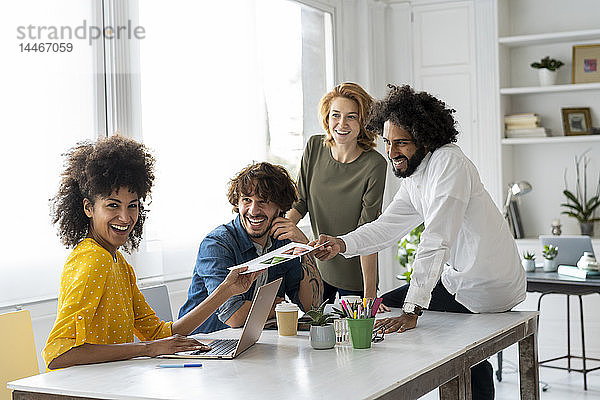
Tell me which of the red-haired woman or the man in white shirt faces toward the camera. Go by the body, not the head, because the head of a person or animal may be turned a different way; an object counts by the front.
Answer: the red-haired woman

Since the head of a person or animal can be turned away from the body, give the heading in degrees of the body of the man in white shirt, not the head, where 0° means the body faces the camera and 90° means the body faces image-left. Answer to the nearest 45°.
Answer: approximately 90°

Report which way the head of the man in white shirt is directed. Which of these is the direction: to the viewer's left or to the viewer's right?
to the viewer's left

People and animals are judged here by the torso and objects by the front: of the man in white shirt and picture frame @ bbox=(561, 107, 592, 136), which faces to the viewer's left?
the man in white shirt

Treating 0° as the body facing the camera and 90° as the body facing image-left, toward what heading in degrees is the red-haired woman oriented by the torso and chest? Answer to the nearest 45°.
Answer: approximately 0°

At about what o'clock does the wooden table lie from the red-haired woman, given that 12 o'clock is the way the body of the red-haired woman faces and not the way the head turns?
The wooden table is roughly at 12 o'clock from the red-haired woman.

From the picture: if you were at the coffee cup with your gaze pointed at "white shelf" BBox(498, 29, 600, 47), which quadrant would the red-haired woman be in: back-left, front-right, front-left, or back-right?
front-left

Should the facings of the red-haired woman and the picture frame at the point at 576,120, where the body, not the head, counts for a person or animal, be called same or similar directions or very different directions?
same or similar directions

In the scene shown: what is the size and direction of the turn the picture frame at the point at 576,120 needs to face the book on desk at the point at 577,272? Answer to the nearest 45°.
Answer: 0° — it already faces it

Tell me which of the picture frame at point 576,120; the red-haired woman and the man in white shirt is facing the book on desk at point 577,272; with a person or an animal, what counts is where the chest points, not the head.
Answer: the picture frame

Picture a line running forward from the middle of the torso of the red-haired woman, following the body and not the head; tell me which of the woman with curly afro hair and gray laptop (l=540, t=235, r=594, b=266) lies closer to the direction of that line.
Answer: the woman with curly afro hair

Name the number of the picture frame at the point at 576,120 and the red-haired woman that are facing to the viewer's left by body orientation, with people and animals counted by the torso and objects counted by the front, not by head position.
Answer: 0

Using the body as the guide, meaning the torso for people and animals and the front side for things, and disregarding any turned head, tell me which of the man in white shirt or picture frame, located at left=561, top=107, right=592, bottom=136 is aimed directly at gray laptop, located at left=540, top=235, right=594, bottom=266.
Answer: the picture frame

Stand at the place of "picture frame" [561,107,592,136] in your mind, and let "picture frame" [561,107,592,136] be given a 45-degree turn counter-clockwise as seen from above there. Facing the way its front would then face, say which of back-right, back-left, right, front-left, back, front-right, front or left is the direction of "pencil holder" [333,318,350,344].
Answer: front-right

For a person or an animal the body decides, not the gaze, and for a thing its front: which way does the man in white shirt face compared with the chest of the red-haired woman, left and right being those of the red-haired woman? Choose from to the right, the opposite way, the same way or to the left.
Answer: to the right

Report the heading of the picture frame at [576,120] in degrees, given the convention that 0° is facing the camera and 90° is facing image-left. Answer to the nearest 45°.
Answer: approximately 0°

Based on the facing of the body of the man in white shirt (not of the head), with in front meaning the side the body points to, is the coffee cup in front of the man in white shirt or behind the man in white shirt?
in front
